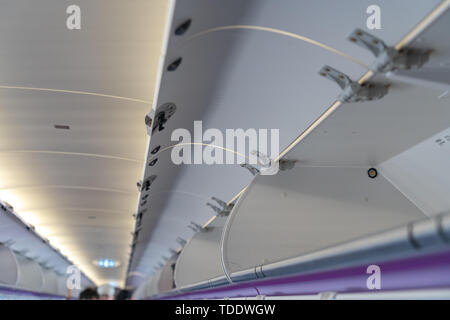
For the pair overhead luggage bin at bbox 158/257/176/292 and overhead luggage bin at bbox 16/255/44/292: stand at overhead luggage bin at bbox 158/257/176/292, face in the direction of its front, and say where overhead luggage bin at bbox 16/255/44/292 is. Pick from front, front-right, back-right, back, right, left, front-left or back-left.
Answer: front-right

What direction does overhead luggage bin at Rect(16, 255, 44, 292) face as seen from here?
to the viewer's right

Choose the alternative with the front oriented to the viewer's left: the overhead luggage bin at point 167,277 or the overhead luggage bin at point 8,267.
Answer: the overhead luggage bin at point 167,277

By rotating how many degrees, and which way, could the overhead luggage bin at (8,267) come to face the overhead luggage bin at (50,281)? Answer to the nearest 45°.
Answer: approximately 90° to its left

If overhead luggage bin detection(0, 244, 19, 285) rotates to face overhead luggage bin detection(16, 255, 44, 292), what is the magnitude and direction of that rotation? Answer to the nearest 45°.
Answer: approximately 90° to its left

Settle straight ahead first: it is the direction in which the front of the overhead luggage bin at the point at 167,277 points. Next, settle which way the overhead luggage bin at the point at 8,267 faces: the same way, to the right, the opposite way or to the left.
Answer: the opposite way

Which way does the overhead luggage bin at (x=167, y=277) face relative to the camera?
to the viewer's left

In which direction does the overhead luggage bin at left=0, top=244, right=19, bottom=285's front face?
to the viewer's right
